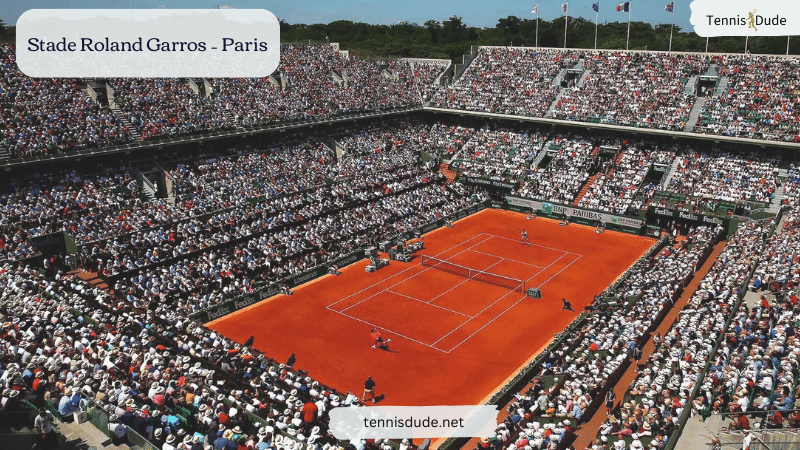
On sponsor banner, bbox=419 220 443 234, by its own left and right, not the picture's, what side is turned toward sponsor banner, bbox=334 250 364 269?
right

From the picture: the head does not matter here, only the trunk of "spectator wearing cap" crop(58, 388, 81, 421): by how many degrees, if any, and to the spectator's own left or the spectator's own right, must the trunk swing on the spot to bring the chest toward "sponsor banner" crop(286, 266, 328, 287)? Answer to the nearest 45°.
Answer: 0° — they already face it

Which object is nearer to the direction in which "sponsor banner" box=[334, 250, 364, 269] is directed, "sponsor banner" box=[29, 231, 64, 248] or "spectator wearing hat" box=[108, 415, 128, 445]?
the spectator wearing hat

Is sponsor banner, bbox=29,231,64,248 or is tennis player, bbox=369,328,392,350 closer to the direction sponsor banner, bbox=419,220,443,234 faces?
the tennis player

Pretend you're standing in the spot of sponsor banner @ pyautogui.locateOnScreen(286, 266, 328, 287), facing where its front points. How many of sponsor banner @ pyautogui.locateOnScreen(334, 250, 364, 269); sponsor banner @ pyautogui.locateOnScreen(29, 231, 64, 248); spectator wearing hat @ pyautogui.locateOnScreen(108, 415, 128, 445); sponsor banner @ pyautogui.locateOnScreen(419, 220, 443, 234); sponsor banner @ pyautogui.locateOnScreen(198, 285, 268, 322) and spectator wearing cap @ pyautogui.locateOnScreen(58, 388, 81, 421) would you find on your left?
2

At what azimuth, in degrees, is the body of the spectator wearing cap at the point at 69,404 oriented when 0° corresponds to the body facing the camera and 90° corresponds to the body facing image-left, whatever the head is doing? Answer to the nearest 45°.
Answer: approximately 225°

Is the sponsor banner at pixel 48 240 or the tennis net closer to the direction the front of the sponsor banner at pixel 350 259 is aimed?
the tennis net

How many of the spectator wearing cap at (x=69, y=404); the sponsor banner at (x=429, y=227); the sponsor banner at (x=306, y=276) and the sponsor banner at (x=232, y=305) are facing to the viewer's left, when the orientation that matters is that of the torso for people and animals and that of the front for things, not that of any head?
0

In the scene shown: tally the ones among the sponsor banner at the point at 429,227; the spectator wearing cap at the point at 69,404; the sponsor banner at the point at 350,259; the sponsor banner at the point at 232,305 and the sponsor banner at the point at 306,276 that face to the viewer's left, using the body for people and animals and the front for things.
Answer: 0

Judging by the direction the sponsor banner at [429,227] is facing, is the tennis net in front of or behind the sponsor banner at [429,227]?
in front

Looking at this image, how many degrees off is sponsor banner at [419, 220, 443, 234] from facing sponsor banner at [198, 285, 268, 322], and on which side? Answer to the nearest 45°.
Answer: approximately 90° to its right

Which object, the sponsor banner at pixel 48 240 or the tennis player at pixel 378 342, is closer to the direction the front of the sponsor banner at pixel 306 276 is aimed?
the tennis player

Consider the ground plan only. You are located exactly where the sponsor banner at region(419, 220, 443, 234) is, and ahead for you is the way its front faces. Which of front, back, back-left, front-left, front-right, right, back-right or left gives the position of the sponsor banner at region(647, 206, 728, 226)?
front-left

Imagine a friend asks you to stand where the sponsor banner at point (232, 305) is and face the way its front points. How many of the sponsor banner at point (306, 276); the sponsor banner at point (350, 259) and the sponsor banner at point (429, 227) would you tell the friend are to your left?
3

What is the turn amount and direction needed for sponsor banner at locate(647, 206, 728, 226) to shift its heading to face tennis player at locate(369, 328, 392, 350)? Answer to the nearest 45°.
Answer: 0° — it already faces them

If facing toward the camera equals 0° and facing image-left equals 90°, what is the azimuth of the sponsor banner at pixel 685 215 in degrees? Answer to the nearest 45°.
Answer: approximately 45°

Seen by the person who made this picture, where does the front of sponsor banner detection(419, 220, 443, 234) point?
facing the viewer and to the right of the viewer

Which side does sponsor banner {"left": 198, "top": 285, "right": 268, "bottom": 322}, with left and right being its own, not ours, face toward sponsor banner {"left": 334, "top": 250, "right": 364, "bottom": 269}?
left

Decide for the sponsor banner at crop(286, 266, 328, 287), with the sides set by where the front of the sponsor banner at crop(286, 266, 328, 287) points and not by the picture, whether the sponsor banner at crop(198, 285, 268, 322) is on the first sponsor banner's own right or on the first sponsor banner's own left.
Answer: on the first sponsor banner's own right

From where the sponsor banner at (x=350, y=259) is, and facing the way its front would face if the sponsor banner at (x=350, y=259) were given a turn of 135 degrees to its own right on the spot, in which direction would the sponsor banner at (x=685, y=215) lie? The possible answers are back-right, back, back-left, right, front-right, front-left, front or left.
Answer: back
